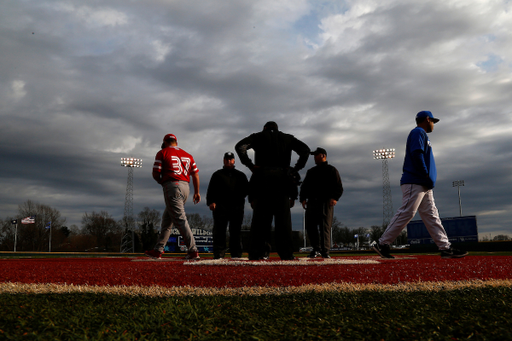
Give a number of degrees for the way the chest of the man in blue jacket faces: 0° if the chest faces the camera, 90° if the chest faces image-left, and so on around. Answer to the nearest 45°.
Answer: approximately 270°

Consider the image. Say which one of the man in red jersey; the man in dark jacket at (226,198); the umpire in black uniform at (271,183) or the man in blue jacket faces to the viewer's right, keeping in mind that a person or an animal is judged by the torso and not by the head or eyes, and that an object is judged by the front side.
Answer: the man in blue jacket

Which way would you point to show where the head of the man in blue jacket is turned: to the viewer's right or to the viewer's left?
to the viewer's right

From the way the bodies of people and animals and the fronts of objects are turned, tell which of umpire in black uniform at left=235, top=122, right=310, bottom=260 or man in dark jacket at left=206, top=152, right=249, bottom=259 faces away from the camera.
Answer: the umpire in black uniform

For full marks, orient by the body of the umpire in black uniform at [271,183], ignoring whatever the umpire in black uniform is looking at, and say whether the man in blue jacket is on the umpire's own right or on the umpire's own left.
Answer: on the umpire's own right

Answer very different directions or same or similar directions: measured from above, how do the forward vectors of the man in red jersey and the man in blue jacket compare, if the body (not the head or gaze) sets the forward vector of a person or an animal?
very different directions

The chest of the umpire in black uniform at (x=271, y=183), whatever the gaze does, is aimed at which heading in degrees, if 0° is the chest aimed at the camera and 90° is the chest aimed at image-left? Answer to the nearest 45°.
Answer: approximately 180°

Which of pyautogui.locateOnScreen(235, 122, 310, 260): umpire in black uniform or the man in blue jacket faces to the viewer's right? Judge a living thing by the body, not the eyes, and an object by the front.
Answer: the man in blue jacket

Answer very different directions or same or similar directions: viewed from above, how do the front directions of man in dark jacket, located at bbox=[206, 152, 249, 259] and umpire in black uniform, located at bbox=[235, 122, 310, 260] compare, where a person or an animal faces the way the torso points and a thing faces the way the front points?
very different directions
